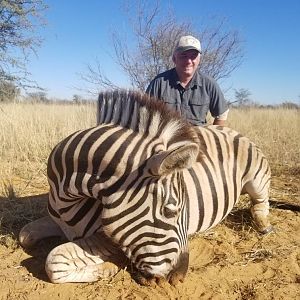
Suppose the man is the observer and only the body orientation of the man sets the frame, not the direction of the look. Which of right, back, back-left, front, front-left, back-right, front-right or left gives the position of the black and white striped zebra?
front

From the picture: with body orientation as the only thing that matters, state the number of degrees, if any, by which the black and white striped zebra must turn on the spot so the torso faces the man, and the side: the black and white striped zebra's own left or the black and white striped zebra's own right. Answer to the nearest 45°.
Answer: approximately 135° to the black and white striped zebra's own right

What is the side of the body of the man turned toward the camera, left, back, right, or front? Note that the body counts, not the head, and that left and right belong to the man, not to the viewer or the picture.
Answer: front

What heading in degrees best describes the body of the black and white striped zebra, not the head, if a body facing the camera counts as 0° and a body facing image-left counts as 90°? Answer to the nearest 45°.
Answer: approximately 45°

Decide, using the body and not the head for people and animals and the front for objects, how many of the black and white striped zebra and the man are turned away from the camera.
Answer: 0
